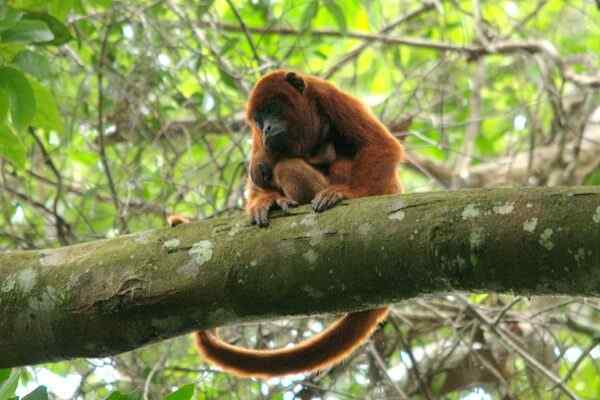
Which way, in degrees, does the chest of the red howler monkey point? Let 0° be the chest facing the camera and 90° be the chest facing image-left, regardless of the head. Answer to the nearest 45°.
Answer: approximately 45°

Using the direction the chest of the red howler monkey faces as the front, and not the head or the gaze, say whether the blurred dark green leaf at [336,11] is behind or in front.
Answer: behind

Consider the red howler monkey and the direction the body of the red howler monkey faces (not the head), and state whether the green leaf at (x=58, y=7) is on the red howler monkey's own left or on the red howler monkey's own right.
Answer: on the red howler monkey's own right

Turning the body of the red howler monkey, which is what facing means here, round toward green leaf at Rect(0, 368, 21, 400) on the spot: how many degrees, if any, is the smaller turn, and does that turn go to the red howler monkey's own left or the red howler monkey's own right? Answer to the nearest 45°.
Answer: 0° — it already faces it

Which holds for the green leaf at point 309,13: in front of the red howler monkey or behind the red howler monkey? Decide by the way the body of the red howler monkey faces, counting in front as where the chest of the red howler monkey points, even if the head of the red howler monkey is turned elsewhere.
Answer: behind
